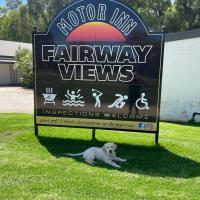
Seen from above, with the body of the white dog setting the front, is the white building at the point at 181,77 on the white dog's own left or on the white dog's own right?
on the white dog's own left

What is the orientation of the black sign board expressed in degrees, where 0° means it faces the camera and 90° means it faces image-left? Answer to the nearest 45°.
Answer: approximately 0°

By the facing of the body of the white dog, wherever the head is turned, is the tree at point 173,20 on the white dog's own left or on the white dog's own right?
on the white dog's own left

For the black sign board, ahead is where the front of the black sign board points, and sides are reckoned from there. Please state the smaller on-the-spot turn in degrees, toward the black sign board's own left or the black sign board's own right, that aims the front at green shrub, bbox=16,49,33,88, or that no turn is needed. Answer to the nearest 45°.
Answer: approximately 180°

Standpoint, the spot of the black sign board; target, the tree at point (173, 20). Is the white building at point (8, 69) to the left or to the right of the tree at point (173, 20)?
left

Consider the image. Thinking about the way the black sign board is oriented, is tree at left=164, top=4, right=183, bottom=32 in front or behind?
behind

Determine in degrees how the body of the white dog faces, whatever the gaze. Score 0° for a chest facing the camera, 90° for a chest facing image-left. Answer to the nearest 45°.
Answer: approximately 315°

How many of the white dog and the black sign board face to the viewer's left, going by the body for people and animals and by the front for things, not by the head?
0
